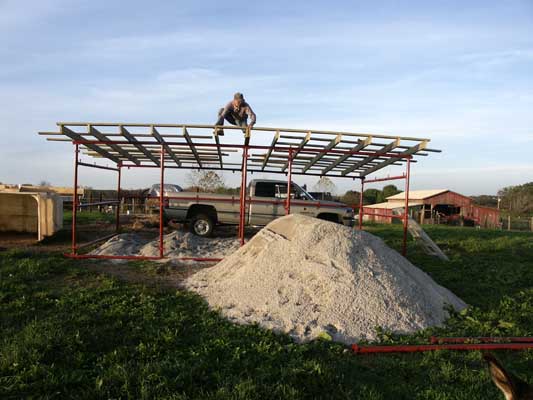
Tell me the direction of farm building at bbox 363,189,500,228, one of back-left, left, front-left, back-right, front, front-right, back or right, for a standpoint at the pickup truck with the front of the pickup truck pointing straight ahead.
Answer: front-left

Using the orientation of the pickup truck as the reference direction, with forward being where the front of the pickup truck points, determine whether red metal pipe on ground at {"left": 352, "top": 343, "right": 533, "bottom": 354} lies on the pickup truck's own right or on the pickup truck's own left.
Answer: on the pickup truck's own right

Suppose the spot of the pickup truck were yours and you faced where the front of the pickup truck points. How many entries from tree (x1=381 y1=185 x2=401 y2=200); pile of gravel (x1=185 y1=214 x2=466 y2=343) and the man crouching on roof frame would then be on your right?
2

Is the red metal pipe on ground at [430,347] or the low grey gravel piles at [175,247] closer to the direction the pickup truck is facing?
the red metal pipe on ground

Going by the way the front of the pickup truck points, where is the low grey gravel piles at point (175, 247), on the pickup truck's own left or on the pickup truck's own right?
on the pickup truck's own right

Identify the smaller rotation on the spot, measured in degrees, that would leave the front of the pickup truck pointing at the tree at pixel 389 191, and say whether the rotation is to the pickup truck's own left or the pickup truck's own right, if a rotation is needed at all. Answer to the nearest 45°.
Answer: approximately 45° to the pickup truck's own left

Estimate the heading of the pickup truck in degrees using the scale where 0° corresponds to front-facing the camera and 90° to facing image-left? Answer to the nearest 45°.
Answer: approximately 270°

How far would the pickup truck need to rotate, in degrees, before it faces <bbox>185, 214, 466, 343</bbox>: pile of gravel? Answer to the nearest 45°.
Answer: approximately 90° to its right

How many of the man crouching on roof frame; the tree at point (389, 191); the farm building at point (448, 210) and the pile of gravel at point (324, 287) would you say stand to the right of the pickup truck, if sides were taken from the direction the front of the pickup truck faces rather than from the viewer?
2

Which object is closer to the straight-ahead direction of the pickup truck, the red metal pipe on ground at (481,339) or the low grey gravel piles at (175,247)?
the red metal pipe on ground

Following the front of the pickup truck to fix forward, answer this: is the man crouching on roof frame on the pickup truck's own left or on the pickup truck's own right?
on the pickup truck's own right
